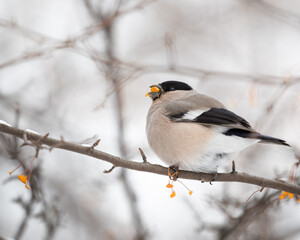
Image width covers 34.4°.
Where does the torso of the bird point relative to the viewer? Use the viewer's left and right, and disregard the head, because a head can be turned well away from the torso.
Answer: facing to the left of the viewer
